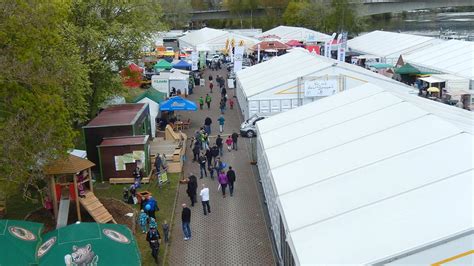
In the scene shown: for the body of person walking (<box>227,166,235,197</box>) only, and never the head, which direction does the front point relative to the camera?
away from the camera

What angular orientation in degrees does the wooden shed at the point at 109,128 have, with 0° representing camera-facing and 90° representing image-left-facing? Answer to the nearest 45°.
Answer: approximately 270°

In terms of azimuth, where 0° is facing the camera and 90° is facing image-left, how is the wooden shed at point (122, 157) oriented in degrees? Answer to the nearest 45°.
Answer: approximately 270°

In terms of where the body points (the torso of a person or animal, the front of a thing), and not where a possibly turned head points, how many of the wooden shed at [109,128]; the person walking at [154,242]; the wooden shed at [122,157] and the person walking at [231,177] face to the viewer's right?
2

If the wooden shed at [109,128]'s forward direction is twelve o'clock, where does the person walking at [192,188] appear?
The person walking is roughly at 2 o'clock from the wooden shed.

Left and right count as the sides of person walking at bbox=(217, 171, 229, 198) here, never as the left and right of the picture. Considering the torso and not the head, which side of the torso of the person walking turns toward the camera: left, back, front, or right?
back

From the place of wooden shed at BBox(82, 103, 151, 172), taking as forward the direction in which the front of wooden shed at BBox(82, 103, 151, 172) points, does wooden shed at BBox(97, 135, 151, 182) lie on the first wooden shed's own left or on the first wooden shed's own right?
on the first wooden shed's own right

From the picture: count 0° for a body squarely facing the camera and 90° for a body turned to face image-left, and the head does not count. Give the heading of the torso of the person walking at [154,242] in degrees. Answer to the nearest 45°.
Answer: approximately 180°
